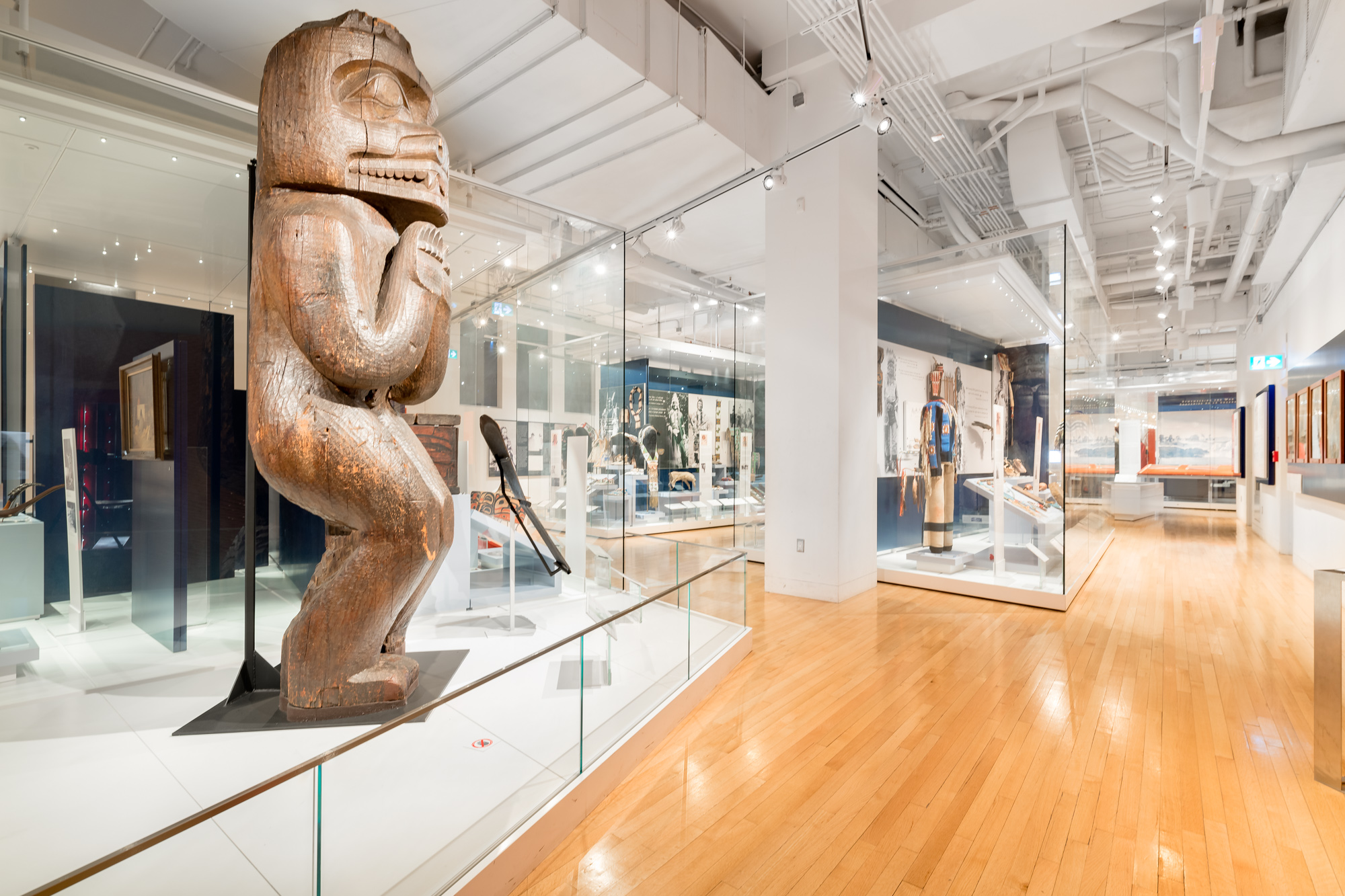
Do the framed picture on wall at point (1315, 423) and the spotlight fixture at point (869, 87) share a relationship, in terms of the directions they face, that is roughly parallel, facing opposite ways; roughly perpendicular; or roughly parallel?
roughly perpendicular

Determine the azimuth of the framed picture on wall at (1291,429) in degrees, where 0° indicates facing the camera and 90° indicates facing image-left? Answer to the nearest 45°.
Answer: approximately 90°

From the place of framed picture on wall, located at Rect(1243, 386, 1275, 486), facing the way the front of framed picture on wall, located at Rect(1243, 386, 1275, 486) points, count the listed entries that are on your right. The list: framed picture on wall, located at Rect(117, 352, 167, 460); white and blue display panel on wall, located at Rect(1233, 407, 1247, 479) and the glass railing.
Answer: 1

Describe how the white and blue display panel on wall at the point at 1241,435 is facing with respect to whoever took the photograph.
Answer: facing to the left of the viewer

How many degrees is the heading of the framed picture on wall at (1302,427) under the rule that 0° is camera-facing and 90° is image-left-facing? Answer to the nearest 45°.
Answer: approximately 90°

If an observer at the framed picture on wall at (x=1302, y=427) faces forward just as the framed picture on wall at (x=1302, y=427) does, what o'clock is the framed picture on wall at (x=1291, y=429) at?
the framed picture on wall at (x=1291, y=429) is roughly at 3 o'clock from the framed picture on wall at (x=1302, y=427).

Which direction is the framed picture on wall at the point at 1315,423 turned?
to the viewer's left

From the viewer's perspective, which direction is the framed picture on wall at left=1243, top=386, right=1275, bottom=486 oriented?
to the viewer's left

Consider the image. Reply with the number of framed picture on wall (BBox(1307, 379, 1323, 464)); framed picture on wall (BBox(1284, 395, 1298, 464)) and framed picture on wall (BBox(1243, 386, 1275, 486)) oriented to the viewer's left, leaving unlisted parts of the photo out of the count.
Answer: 3
